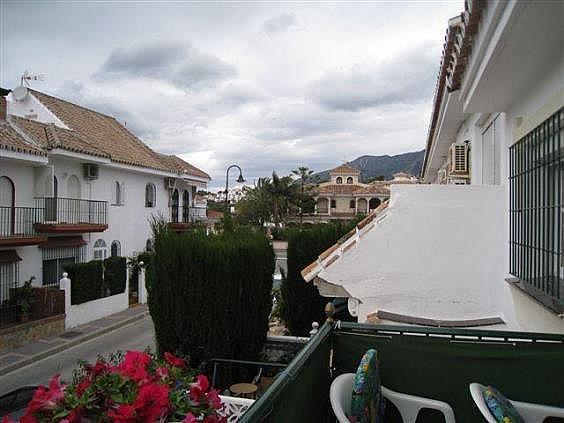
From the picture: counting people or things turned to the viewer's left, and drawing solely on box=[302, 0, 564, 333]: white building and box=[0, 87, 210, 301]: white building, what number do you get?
1

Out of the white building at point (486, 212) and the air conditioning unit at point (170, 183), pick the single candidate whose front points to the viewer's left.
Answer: the white building

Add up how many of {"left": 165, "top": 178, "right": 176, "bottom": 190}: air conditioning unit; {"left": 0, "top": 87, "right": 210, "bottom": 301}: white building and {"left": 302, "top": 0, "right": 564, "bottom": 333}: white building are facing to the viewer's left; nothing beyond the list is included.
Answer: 1

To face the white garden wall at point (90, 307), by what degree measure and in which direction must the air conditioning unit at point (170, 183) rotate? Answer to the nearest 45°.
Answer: approximately 45° to its right

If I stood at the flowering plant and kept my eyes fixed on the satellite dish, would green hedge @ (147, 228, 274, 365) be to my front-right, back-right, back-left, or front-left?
front-right

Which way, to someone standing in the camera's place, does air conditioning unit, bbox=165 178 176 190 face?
facing the viewer and to the right of the viewer

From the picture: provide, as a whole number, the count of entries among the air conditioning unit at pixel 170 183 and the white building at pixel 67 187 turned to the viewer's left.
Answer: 0

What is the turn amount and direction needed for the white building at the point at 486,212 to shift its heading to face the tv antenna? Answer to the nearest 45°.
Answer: approximately 45° to its right

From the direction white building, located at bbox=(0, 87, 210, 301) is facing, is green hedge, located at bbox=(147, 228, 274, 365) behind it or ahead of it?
ahead

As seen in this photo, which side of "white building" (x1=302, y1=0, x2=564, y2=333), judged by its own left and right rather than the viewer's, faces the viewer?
left

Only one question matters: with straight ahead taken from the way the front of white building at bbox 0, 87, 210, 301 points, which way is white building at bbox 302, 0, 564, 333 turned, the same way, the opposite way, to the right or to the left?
the opposite way

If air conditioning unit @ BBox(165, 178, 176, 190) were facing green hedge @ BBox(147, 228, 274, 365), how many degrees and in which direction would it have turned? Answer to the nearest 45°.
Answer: approximately 45° to its right

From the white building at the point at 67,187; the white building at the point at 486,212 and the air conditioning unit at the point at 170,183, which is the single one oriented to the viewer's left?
the white building at the point at 486,212

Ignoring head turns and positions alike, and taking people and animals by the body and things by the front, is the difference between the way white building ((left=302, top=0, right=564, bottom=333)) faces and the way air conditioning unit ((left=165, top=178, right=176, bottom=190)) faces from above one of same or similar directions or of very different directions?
very different directions

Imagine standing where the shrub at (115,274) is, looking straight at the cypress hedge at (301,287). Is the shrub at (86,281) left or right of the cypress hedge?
right

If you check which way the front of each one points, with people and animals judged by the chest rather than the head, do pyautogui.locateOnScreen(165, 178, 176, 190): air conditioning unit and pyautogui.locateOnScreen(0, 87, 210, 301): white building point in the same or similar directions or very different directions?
same or similar directions

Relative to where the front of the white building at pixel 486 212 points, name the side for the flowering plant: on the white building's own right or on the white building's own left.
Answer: on the white building's own left

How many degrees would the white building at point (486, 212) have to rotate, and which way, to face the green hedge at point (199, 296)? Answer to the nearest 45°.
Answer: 0° — it already faces it
